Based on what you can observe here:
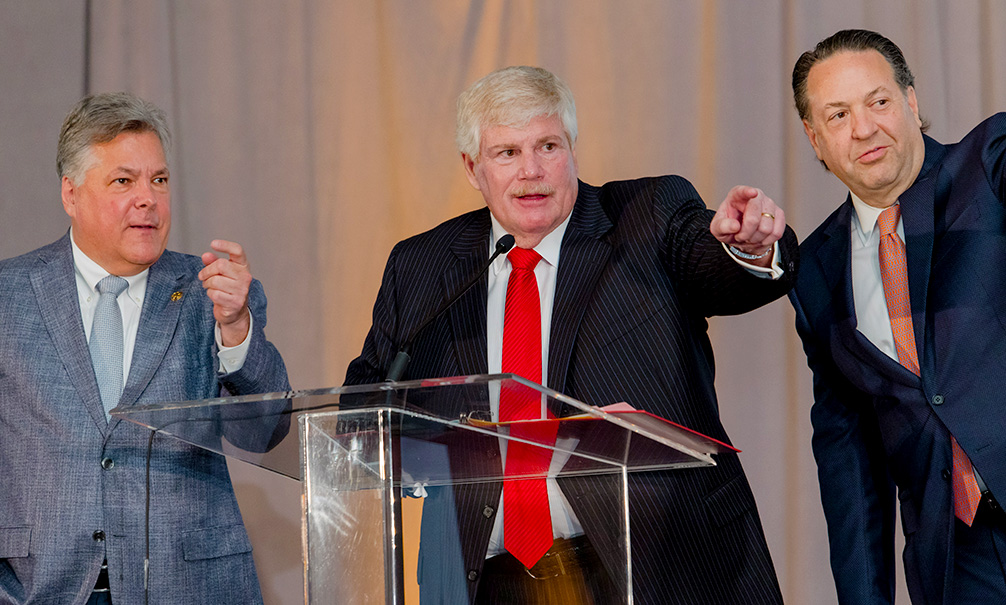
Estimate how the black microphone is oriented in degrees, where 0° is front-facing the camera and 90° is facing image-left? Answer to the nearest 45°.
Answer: approximately 225°

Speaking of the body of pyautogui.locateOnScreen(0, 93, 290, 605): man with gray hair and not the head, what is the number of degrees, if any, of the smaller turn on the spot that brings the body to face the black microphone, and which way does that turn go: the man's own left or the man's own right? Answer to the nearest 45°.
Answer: approximately 45° to the man's own left

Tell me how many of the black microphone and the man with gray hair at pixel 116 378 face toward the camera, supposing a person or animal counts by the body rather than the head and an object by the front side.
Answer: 1

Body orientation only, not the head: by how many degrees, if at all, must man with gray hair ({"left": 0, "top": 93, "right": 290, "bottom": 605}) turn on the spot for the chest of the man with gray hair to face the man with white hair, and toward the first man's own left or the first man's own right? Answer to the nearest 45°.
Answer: approximately 45° to the first man's own left

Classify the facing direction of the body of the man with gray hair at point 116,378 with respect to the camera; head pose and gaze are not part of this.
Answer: toward the camera

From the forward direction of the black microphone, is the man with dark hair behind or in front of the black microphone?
in front

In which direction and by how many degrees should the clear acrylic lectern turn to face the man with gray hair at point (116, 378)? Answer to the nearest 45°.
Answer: approximately 90° to its right

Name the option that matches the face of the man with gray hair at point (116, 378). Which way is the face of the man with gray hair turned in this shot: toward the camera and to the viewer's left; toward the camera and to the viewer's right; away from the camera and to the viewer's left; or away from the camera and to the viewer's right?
toward the camera and to the viewer's right

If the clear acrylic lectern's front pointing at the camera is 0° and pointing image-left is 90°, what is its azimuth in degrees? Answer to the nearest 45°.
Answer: approximately 45°

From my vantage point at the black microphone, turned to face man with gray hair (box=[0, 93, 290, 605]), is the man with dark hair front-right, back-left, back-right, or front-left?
back-right
